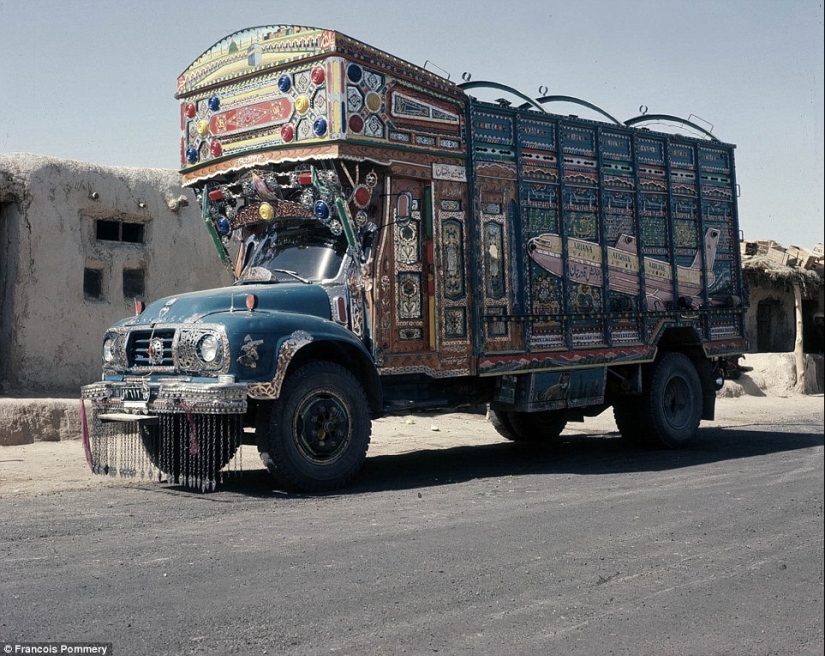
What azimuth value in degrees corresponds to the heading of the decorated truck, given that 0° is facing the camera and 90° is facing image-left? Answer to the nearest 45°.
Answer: approximately 45°
